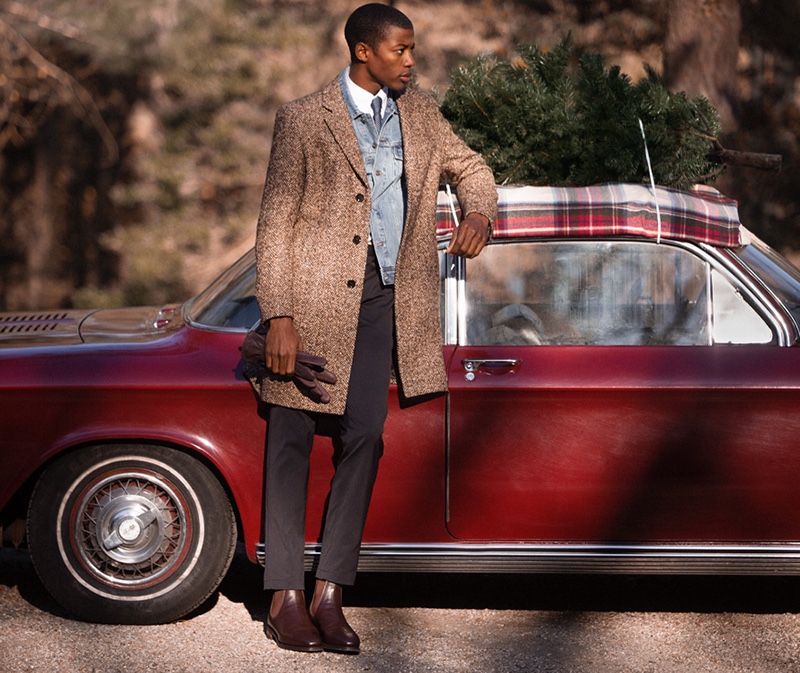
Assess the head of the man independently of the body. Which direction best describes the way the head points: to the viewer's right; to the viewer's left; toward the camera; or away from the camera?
to the viewer's right

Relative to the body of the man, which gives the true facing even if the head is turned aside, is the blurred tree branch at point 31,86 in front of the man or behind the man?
behind

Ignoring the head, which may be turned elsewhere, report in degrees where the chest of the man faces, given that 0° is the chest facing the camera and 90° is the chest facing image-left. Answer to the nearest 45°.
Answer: approximately 315°
